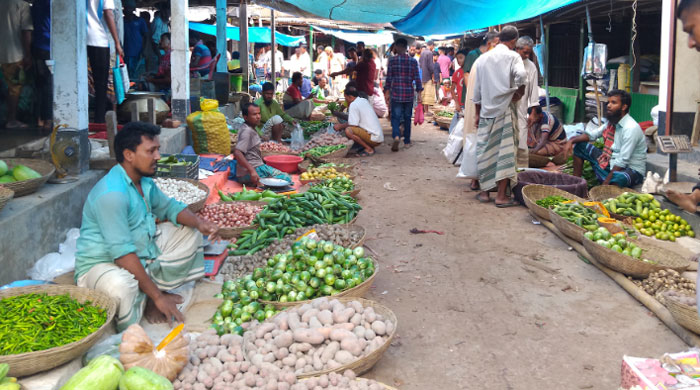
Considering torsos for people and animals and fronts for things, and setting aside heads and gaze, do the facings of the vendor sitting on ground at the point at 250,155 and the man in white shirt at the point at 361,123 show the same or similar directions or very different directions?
very different directions

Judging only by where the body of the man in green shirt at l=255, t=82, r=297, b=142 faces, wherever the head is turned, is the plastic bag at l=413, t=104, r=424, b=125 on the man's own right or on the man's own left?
on the man's own left

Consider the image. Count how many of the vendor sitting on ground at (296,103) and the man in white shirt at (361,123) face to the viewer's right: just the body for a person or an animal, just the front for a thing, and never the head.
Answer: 1

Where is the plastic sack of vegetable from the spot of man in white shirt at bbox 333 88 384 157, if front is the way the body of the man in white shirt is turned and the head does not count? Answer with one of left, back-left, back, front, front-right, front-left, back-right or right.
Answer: front-left

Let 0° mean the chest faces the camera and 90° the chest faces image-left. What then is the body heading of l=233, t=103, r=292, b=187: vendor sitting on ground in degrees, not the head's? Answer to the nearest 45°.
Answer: approximately 270°

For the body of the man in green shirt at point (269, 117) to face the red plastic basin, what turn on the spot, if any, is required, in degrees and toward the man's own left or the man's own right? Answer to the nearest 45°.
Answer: approximately 45° to the man's own right

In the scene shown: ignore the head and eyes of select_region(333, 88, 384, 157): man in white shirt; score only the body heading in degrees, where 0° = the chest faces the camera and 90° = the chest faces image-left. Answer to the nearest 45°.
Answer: approximately 90°

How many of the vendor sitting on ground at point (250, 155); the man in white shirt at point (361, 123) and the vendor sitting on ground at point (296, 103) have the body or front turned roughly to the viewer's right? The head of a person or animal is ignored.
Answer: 2

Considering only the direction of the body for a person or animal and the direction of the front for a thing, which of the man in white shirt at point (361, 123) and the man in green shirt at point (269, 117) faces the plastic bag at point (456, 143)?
the man in green shirt

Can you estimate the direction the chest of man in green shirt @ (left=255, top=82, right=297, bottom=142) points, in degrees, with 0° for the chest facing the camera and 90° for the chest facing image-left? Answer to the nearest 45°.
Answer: approximately 315°

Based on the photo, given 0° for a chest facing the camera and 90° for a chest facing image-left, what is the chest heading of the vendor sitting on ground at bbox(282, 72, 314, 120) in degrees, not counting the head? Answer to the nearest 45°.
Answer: approximately 270°

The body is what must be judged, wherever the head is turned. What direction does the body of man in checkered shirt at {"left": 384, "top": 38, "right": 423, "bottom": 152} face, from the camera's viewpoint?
away from the camera

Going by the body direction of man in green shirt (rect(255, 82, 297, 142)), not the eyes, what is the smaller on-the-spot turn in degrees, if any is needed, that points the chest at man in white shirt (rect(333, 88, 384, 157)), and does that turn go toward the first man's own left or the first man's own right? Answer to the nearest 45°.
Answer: approximately 45° to the first man's own left
